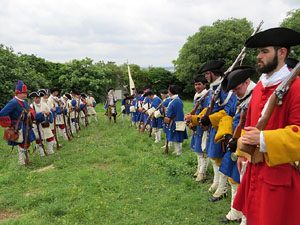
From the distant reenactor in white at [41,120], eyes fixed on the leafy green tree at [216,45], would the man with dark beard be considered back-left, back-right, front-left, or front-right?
back-right

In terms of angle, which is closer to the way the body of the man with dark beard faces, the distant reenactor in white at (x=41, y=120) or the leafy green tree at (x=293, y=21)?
the distant reenactor in white

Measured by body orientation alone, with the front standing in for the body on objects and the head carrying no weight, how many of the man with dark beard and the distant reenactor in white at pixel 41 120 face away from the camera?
0

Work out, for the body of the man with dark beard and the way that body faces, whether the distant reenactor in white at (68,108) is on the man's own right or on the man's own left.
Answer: on the man's own right

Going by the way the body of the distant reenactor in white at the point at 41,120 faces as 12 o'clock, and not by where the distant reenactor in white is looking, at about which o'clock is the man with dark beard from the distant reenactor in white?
The man with dark beard is roughly at 1 o'clock from the distant reenactor in white.

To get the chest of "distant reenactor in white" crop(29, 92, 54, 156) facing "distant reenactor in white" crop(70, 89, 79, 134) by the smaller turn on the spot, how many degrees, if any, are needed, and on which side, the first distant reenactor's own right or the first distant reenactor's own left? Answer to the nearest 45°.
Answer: approximately 135° to the first distant reenactor's own left

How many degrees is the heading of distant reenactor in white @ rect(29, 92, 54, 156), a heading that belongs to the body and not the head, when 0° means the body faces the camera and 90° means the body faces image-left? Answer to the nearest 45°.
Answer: approximately 315°

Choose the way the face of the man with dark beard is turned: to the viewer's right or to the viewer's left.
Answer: to the viewer's left

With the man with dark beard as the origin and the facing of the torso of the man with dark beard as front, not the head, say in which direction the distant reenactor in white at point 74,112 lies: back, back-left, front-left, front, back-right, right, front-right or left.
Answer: right

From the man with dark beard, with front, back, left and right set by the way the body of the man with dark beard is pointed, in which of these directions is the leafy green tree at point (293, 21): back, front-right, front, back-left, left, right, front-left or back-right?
back-right

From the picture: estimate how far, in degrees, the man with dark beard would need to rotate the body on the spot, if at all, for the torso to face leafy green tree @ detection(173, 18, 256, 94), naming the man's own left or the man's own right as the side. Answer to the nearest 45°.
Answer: approximately 135° to the man's own right

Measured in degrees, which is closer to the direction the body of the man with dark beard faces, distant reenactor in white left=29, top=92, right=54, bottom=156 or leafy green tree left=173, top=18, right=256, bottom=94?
the distant reenactor in white

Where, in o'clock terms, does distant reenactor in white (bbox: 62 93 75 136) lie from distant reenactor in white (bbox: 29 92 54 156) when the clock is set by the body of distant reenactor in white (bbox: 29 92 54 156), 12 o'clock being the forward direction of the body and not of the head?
distant reenactor in white (bbox: 62 93 75 136) is roughly at 8 o'clock from distant reenactor in white (bbox: 29 92 54 156).
